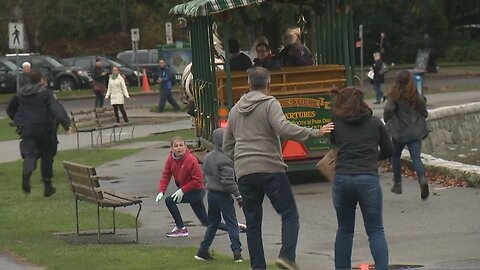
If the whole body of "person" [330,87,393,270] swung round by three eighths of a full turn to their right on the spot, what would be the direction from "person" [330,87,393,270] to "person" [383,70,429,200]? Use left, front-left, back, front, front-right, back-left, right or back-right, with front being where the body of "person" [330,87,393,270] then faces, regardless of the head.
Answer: back-left

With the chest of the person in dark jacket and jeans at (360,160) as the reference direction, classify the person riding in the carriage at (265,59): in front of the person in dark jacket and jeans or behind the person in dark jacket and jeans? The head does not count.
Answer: in front

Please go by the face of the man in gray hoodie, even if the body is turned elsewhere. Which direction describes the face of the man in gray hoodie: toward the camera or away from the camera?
away from the camera

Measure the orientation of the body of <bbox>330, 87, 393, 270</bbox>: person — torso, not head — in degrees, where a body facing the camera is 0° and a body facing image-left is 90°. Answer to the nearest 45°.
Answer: approximately 180°

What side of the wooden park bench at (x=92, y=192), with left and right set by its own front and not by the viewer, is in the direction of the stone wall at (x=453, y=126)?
front

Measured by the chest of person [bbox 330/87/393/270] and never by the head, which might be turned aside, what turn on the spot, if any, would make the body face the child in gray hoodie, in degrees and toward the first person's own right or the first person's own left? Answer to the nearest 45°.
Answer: approximately 45° to the first person's own left

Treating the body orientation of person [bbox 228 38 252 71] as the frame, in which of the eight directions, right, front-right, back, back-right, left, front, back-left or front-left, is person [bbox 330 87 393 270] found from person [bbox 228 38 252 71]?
back

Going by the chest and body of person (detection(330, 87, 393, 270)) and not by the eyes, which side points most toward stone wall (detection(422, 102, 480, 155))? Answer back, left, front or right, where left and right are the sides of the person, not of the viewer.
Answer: front

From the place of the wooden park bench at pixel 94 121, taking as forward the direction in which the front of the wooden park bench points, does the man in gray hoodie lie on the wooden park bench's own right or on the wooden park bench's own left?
on the wooden park bench's own right

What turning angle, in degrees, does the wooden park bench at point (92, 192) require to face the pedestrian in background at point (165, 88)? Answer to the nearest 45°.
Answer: approximately 45° to its left
